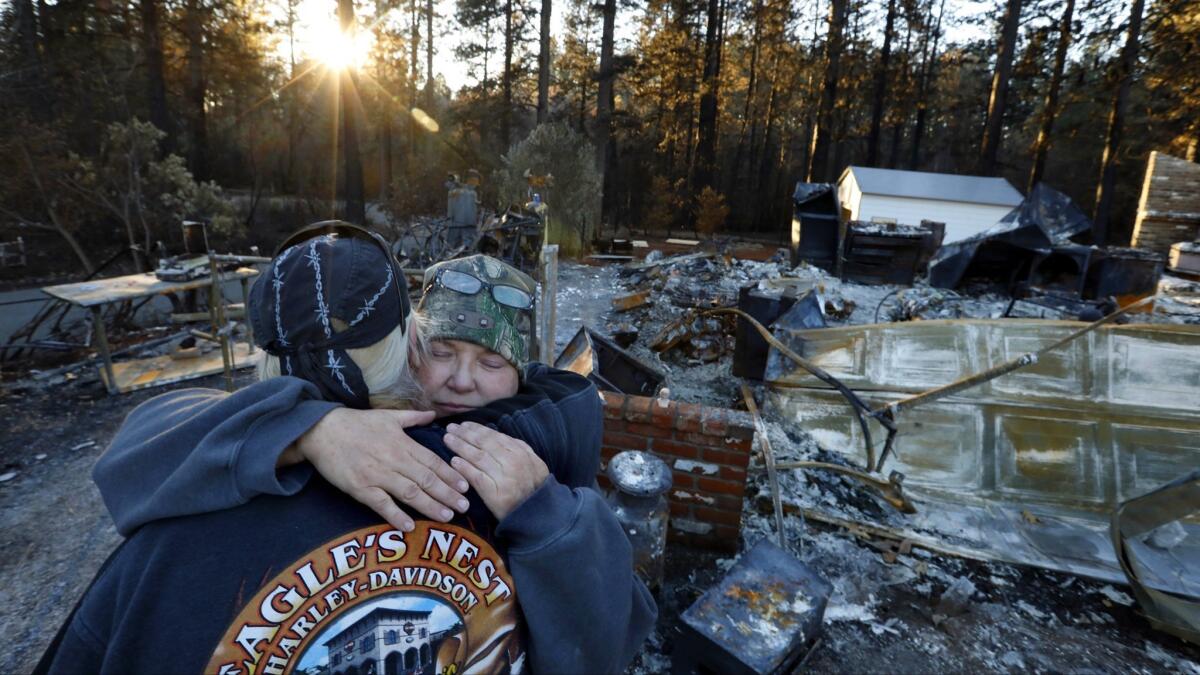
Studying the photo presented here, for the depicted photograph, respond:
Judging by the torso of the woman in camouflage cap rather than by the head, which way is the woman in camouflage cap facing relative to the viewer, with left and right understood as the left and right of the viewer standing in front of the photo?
facing the viewer

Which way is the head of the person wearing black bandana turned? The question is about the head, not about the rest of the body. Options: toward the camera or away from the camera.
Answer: away from the camera

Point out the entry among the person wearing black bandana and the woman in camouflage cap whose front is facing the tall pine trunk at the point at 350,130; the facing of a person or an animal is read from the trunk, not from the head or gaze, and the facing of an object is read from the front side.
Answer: the person wearing black bandana

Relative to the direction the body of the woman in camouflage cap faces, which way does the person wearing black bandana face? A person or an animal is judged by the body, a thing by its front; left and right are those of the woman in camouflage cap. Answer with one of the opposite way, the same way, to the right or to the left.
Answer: the opposite way

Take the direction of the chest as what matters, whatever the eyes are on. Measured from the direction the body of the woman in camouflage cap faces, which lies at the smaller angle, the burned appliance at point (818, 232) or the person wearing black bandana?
the person wearing black bandana

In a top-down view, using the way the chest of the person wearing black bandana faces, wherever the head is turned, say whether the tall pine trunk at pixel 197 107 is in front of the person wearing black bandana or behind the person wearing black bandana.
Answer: in front

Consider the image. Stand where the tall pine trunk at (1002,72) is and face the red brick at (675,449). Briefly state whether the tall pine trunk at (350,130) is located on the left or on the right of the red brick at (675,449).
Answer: right

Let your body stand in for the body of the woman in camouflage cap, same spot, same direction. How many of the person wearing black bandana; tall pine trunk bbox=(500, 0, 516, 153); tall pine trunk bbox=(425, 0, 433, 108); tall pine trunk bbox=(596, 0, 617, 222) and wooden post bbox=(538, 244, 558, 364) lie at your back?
4

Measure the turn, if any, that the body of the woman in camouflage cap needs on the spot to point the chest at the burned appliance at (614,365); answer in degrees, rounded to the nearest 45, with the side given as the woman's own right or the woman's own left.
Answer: approximately 180°

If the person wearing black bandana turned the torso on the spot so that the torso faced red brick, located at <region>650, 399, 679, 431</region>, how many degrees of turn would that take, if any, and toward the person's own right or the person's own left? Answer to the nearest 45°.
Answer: approximately 45° to the person's own right

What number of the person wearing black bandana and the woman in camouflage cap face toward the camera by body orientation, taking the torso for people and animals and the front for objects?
1

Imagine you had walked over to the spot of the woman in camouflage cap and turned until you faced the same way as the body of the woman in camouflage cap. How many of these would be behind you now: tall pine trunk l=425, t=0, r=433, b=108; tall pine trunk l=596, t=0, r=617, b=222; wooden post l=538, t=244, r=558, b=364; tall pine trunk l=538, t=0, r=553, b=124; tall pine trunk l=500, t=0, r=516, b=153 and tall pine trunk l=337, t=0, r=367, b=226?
6

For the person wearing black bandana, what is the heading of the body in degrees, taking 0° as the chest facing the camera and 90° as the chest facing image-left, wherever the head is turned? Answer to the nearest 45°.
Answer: approximately 180°

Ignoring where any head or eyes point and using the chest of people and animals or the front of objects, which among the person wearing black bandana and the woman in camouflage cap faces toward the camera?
the woman in camouflage cap
